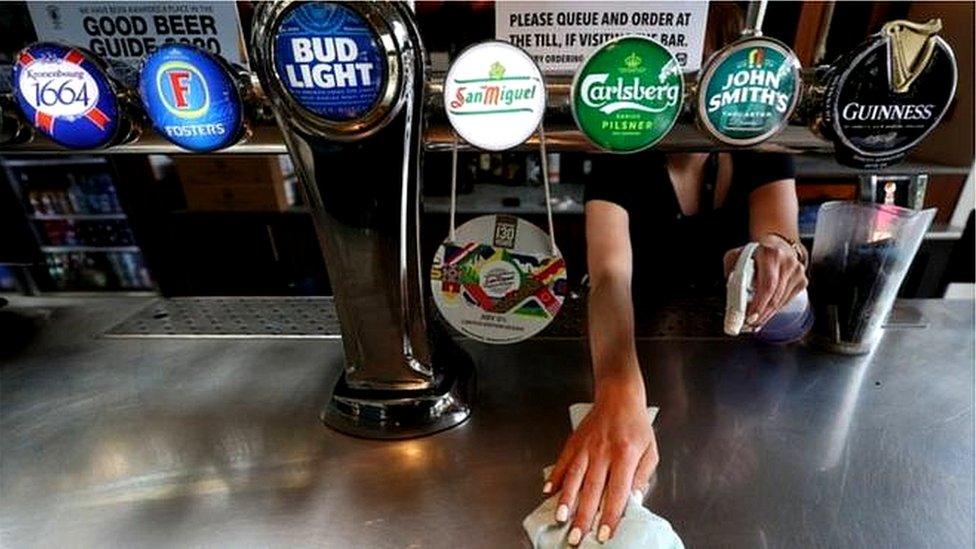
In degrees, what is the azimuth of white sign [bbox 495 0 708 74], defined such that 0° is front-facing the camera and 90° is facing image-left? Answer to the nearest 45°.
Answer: approximately 0°

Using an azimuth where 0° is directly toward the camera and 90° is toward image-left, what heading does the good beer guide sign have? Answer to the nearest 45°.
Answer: approximately 0°

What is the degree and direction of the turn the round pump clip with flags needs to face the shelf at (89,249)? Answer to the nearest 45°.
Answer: approximately 135° to its right
